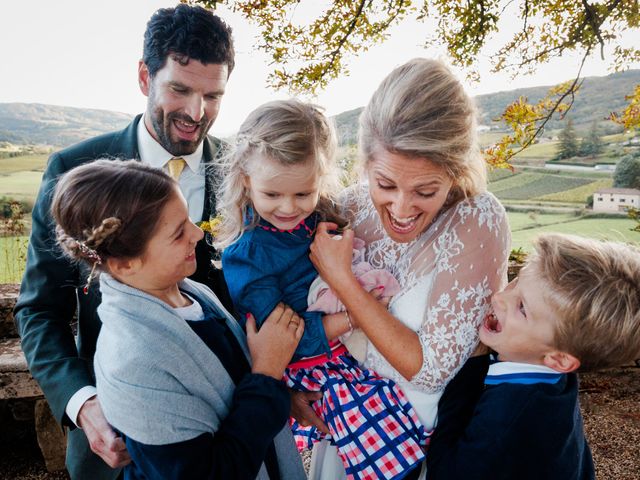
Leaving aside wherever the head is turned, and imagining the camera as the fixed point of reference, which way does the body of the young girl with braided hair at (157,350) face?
to the viewer's right

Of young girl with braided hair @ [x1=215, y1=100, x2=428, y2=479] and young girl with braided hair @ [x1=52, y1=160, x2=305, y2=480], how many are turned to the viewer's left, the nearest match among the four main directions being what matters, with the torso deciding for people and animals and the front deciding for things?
0

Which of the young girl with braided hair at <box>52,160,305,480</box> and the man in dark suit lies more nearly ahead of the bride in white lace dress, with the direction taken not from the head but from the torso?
the young girl with braided hair

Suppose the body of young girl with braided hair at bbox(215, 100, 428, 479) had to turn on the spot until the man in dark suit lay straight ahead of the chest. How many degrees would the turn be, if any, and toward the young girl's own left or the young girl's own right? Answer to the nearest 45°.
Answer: approximately 135° to the young girl's own right

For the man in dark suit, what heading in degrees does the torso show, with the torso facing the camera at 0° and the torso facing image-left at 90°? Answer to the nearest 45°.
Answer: approximately 315°

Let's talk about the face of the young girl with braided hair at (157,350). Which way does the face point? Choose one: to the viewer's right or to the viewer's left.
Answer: to the viewer's right

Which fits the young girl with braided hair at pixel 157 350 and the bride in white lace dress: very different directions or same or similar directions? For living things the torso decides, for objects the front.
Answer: very different directions
